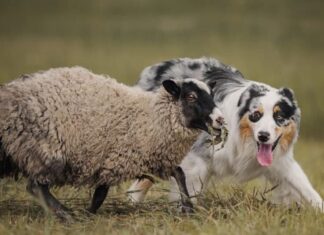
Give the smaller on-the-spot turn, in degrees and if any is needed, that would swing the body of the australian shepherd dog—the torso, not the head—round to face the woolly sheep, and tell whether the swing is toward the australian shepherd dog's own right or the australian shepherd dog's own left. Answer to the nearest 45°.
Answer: approximately 90° to the australian shepherd dog's own right

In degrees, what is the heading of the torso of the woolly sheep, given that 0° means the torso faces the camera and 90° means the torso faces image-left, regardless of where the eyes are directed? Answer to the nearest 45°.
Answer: approximately 270°

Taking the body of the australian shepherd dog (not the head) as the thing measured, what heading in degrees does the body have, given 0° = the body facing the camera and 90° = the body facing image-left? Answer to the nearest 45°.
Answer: approximately 315°
